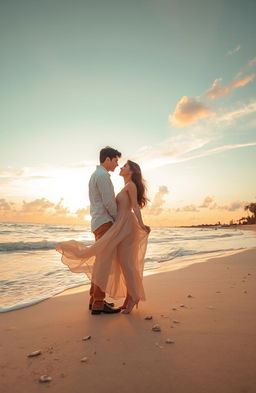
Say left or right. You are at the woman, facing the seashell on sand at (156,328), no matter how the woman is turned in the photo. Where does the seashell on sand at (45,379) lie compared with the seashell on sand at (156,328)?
right

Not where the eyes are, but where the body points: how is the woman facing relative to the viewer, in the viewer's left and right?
facing to the left of the viewer

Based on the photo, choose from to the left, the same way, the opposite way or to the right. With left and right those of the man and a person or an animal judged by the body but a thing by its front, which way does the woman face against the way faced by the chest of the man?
the opposite way

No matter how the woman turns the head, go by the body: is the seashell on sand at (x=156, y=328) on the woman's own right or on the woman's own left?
on the woman's own left

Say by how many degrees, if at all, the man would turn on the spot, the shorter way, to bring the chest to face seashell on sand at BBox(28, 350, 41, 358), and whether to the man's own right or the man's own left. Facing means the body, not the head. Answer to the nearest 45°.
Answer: approximately 135° to the man's own right

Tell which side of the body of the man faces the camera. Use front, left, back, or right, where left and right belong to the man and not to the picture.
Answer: right

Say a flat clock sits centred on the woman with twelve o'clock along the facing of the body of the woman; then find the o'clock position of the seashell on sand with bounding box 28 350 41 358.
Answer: The seashell on sand is roughly at 10 o'clock from the woman.

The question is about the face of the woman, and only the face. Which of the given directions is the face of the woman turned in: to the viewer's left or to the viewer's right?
to the viewer's left

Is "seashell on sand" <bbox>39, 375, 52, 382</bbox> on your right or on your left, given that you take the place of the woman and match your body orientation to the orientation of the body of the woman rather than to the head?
on your left

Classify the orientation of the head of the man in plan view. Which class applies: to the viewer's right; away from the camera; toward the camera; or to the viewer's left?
to the viewer's right

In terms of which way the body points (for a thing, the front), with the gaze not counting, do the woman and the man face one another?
yes
